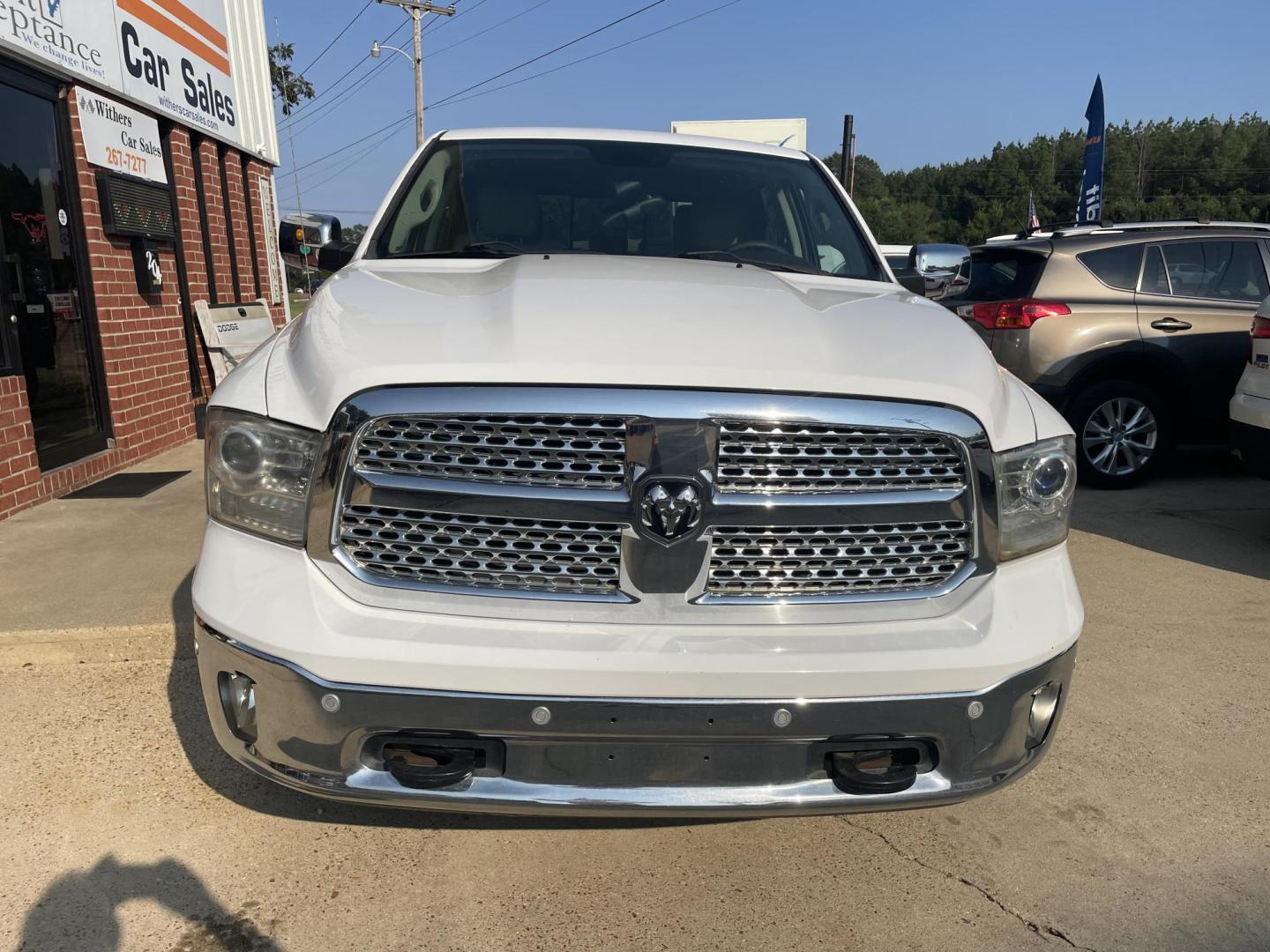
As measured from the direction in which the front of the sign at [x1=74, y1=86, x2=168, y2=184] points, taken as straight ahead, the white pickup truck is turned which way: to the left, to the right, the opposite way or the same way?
to the right

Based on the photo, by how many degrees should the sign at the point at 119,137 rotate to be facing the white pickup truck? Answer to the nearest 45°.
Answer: approximately 45° to its right

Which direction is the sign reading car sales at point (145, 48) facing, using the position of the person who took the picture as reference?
facing the viewer and to the right of the viewer

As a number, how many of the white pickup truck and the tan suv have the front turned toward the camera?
1

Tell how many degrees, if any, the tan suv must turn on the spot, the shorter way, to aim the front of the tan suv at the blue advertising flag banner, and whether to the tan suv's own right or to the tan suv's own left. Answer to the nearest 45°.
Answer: approximately 45° to the tan suv's own left

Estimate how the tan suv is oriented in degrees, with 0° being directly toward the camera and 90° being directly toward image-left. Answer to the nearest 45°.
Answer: approximately 225°

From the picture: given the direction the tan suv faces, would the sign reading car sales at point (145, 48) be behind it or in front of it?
behind

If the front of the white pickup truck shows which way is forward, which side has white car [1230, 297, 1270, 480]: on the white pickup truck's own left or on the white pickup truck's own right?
on the white pickup truck's own left

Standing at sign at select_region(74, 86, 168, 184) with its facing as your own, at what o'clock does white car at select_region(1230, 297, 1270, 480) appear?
The white car is roughly at 12 o'clock from the sign.
